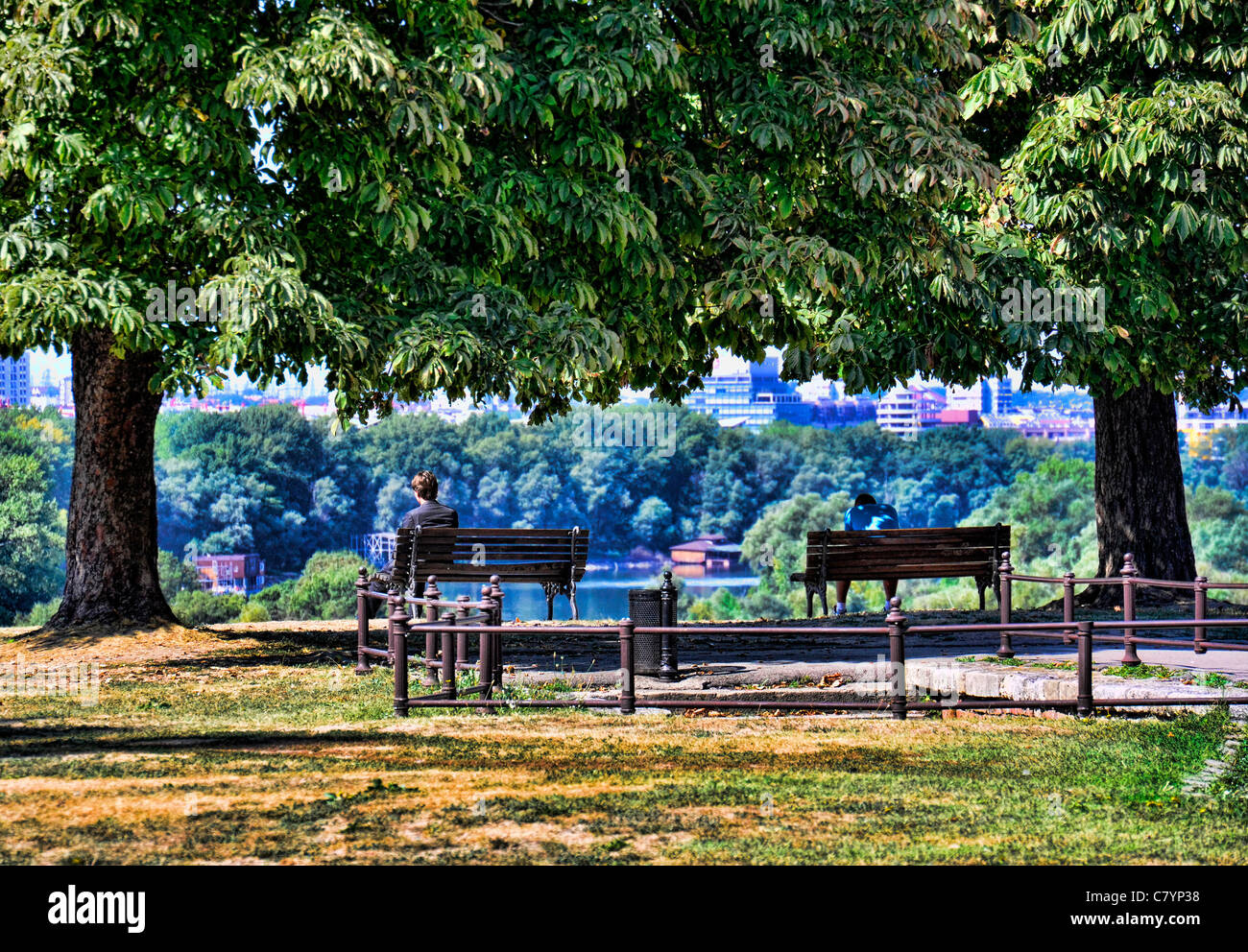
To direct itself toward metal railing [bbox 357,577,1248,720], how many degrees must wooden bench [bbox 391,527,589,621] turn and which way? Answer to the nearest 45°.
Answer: approximately 180°

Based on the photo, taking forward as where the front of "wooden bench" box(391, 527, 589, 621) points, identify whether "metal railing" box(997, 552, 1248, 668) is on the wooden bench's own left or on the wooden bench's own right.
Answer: on the wooden bench's own right

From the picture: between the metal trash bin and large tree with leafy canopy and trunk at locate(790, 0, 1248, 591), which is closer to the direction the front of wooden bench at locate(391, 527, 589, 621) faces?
the large tree with leafy canopy and trunk

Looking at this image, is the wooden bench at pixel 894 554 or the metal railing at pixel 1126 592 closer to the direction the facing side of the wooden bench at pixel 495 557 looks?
the wooden bench

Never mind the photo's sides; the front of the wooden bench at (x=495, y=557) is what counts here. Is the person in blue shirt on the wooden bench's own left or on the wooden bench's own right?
on the wooden bench's own right

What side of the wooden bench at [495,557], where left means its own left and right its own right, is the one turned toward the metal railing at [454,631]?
back

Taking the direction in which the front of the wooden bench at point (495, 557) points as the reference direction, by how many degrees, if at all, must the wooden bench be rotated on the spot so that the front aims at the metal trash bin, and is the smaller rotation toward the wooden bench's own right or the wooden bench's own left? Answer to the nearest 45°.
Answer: approximately 180°

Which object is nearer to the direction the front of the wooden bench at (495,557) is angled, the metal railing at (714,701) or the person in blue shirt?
the person in blue shirt

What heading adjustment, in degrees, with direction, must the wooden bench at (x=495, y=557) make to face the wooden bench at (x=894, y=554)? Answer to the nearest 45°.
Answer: approximately 90° to its right

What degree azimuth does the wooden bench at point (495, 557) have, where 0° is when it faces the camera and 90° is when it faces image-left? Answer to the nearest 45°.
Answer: approximately 180°
